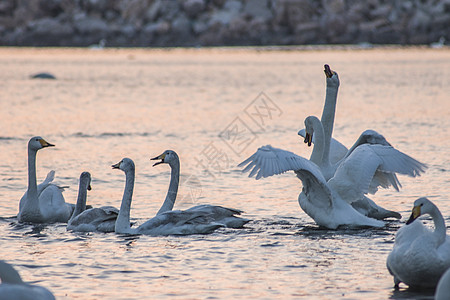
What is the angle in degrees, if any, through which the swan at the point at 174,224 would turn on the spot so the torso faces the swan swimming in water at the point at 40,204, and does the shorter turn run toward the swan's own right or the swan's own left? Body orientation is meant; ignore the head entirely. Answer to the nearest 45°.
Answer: approximately 45° to the swan's own right

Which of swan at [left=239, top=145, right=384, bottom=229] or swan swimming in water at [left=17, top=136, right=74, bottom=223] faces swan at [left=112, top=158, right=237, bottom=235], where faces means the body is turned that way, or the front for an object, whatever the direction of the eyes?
swan at [left=239, top=145, right=384, bottom=229]

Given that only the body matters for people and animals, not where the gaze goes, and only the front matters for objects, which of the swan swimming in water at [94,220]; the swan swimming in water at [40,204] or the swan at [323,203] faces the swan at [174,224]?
the swan at [323,203]

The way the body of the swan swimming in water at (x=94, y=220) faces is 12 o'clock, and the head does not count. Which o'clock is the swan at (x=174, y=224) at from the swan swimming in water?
The swan is roughly at 7 o'clock from the swan swimming in water.

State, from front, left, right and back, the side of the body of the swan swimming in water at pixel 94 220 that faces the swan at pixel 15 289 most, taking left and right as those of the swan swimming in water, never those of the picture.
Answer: left

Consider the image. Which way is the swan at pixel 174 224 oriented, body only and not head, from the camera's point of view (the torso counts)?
to the viewer's left

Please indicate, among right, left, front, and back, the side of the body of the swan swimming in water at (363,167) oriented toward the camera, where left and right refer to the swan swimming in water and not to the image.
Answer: left

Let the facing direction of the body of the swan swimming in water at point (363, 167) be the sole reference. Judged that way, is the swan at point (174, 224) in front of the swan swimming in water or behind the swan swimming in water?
in front

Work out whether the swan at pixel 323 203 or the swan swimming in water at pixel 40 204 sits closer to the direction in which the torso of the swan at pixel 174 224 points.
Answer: the swan swimming in water

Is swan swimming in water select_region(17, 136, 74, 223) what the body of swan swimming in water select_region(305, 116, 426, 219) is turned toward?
yes
